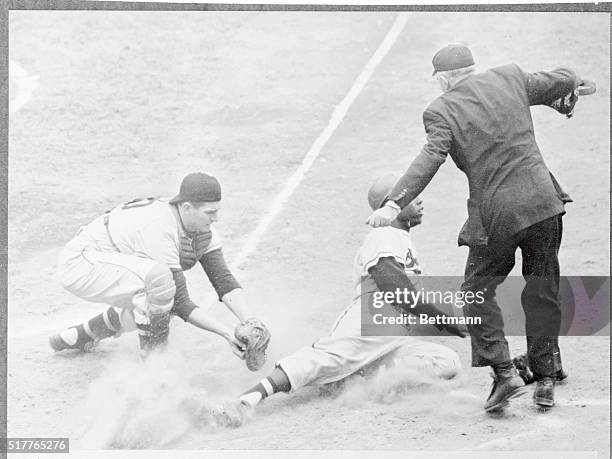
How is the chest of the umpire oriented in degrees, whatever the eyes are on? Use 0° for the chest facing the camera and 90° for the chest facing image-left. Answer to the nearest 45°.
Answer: approximately 180°

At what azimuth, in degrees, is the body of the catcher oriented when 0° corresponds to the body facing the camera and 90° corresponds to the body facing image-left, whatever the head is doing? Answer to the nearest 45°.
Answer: approximately 270°

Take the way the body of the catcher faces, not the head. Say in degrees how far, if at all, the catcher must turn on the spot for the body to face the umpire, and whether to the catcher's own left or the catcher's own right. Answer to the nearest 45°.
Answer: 0° — they already face them

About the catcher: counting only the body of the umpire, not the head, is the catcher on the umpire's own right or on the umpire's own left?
on the umpire's own left

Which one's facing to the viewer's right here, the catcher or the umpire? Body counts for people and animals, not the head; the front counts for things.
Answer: the catcher

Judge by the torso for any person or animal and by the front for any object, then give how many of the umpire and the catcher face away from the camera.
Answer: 1
